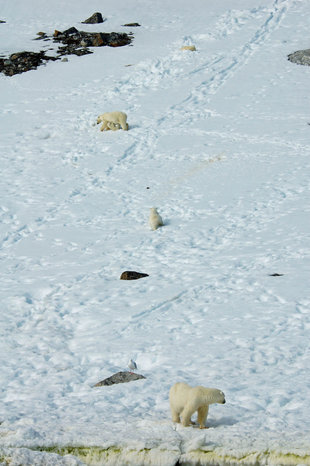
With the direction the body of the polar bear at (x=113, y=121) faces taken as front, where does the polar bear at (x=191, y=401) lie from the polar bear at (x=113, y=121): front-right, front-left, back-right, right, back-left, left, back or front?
left

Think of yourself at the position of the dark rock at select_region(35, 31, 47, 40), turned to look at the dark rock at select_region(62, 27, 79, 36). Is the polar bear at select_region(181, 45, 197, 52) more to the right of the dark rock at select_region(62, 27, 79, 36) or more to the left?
right

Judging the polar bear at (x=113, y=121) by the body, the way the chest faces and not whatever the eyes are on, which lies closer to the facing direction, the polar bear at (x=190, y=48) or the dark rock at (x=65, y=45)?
the dark rock

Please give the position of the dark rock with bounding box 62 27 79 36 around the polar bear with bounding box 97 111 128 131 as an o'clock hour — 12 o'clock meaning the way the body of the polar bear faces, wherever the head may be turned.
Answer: The dark rock is roughly at 3 o'clock from the polar bear.

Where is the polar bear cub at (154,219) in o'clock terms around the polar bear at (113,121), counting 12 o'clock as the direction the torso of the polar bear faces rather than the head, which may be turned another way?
The polar bear cub is roughly at 9 o'clock from the polar bear.

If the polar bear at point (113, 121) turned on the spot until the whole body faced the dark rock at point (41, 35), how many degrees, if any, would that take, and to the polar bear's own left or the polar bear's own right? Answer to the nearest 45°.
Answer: approximately 90° to the polar bear's own right

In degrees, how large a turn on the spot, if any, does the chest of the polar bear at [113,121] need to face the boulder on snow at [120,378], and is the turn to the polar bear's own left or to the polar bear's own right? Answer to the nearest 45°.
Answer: approximately 90° to the polar bear's own left

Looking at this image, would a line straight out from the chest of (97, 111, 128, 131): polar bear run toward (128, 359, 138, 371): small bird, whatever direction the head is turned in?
no

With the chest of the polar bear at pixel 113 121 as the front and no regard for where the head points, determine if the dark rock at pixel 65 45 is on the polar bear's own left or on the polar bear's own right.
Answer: on the polar bear's own right

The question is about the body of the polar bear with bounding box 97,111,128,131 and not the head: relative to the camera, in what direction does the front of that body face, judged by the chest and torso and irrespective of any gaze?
to the viewer's left

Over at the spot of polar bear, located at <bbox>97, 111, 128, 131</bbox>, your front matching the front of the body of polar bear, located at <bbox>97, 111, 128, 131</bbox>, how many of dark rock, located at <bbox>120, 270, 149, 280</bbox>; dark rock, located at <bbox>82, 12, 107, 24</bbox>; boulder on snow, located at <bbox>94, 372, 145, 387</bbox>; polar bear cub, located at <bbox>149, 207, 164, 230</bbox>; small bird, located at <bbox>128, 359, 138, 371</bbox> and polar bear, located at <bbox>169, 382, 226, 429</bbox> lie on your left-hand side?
5

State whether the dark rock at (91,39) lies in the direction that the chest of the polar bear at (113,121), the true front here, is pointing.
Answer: no

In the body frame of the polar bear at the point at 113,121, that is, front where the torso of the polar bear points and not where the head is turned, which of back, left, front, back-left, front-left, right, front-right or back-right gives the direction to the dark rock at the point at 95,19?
right
